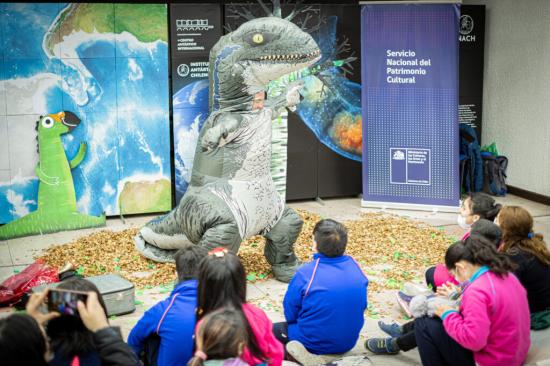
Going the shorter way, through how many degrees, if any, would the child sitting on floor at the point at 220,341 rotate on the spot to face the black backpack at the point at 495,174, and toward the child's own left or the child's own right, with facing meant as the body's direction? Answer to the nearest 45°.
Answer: approximately 45° to the child's own right

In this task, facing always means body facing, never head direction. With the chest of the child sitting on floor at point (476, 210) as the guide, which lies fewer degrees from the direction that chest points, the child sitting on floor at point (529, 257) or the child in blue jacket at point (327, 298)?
the child in blue jacket

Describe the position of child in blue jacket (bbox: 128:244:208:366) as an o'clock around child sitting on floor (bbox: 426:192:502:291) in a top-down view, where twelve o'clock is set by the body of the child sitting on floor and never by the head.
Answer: The child in blue jacket is roughly at 10 o'clock from the child sitting on floor.

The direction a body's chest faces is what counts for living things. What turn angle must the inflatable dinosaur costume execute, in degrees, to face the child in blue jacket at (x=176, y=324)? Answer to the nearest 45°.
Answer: approximately 45° to its right

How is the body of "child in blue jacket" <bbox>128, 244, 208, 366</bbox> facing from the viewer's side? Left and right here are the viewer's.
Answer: facing away from the viewer

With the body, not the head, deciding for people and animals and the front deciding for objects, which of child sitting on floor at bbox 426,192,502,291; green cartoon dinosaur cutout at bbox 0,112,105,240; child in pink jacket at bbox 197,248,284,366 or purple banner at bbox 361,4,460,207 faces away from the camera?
the child in pink jacket

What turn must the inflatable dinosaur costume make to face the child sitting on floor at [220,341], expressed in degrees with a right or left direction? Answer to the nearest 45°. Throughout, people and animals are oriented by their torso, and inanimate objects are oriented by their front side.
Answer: approximately 45° to its right

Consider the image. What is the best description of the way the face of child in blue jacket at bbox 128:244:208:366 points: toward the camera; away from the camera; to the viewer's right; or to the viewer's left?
away from the camera

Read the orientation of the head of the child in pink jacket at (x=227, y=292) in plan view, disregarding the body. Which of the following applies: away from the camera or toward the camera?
away from the camera

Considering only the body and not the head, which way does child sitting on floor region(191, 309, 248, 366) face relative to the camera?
away from the camera

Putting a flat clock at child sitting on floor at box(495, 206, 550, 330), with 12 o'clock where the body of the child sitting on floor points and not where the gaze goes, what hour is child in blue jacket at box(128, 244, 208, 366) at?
The child in blue jacket is roughly at 9 o'clock from the child sitting on floor.

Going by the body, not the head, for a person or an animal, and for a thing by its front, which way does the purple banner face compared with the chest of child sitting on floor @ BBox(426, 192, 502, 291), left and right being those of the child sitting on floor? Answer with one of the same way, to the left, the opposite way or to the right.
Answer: to the left

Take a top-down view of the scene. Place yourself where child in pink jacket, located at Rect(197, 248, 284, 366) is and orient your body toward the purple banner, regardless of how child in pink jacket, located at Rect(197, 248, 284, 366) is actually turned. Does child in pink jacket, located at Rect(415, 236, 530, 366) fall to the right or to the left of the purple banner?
right
